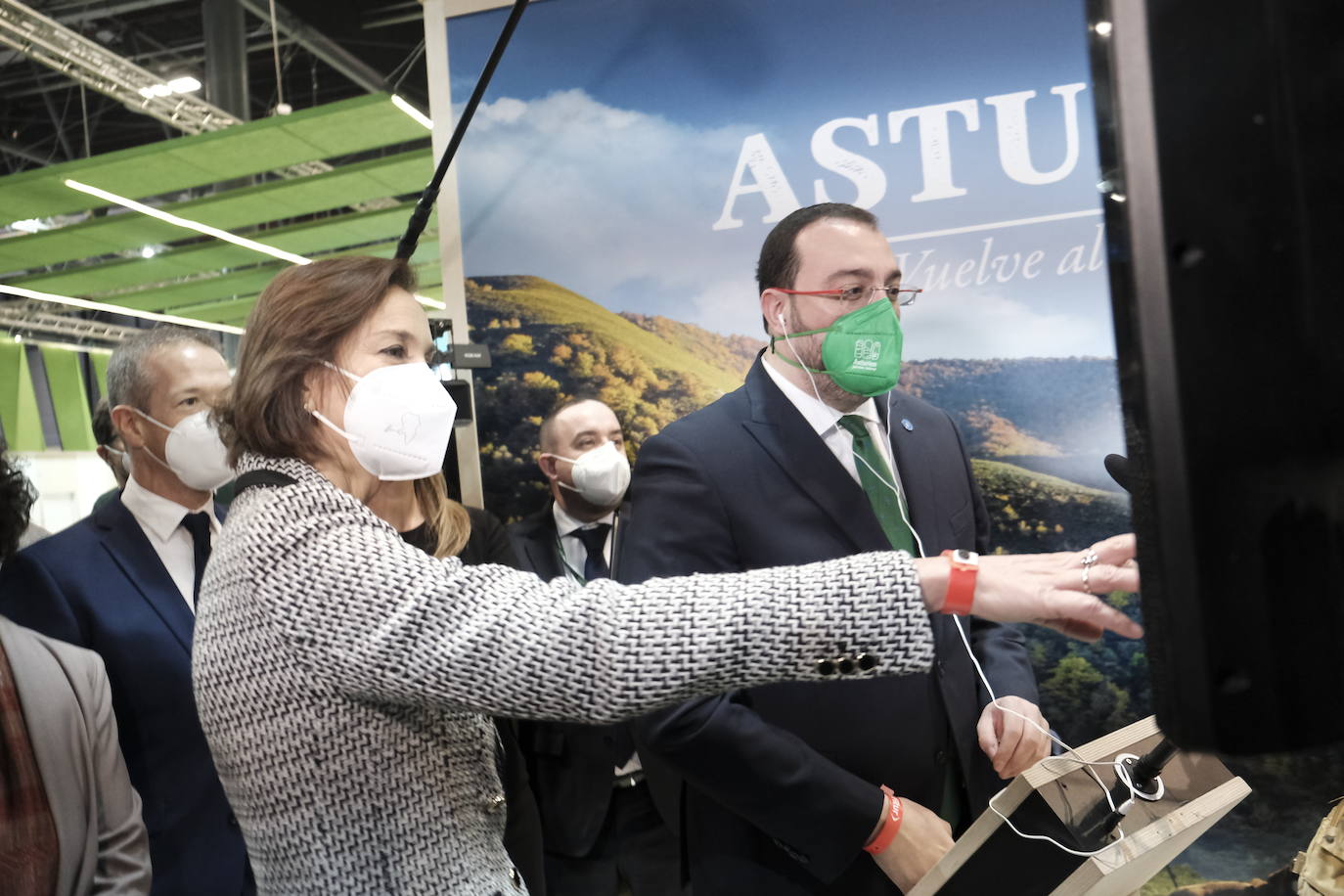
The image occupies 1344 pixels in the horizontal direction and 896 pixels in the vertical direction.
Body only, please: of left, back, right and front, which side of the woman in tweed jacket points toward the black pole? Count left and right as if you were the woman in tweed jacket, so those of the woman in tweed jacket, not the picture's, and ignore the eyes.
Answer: left

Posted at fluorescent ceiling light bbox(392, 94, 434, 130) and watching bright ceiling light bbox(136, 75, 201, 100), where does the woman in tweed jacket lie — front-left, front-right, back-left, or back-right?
back-left

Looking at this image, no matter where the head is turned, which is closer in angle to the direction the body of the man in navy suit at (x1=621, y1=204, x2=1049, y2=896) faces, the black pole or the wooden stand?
the wooden stand

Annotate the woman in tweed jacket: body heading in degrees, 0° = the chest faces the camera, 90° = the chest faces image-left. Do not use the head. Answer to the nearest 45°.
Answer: approximately 270°

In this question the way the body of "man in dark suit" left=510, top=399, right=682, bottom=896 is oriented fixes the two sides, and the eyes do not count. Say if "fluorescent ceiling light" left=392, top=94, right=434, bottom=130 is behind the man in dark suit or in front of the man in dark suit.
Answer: behind

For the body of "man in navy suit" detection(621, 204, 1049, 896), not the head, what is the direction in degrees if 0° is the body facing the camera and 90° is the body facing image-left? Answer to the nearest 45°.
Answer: approximately 315°

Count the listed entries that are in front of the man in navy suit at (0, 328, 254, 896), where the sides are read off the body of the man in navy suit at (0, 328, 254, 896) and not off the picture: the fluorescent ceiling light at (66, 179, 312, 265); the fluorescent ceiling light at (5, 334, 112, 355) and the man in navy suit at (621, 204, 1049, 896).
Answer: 1
